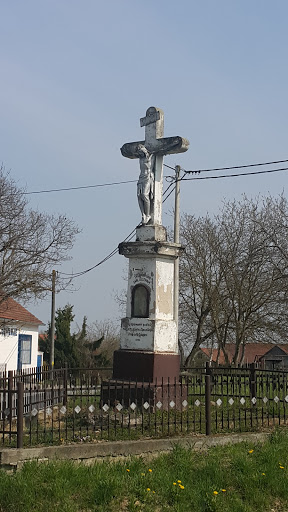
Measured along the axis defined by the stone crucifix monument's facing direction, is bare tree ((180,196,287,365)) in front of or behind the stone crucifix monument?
behind

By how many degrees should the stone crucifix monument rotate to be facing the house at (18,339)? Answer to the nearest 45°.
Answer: approximately 135° to its right

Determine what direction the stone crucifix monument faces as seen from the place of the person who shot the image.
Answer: facing the viewer and to the left of the viewer
